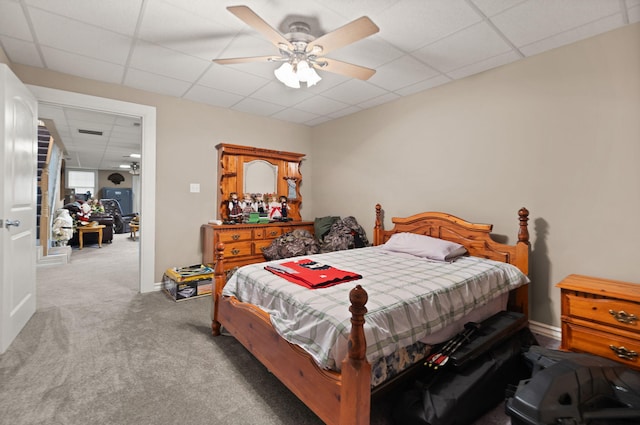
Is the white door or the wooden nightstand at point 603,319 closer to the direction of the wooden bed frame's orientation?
the white door

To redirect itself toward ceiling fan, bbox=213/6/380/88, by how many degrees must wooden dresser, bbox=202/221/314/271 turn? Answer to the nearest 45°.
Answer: approximately 45° to its right

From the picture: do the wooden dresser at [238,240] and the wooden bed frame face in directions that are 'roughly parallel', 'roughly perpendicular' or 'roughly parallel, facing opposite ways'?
roughly perpendicular

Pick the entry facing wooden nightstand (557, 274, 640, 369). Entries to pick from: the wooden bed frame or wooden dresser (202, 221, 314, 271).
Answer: wooden dresser (202, 221, 314, 271)

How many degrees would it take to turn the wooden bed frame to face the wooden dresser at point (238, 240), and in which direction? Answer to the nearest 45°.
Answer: approximately 90° to its right

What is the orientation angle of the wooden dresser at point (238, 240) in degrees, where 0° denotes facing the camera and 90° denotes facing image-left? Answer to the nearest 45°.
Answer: approximately 315°

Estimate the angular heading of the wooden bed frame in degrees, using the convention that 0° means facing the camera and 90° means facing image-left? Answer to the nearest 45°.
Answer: approximately 45°

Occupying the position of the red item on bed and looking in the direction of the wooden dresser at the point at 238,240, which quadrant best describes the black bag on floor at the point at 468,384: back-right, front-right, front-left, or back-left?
back-right
